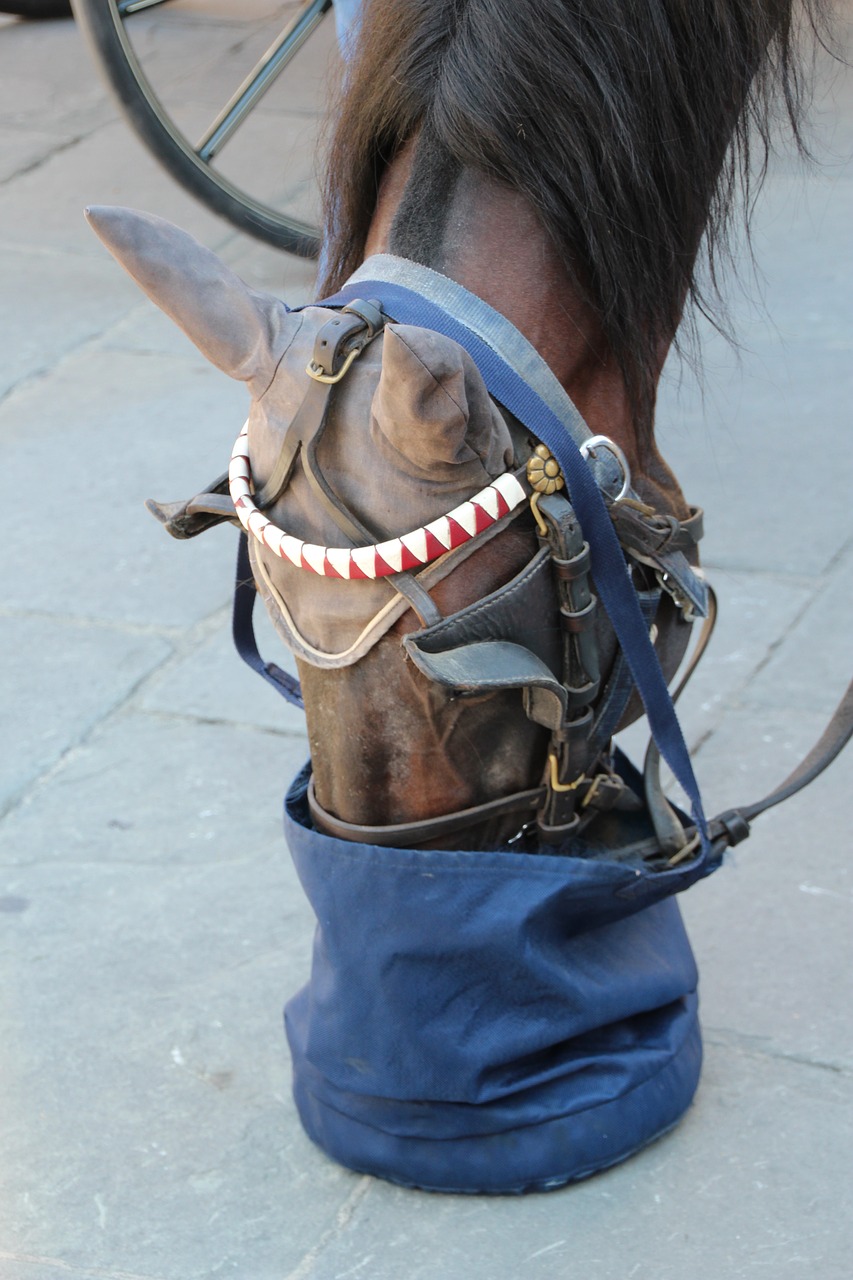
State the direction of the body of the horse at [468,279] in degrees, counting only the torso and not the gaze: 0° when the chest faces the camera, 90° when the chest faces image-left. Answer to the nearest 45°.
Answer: approximately 45°
